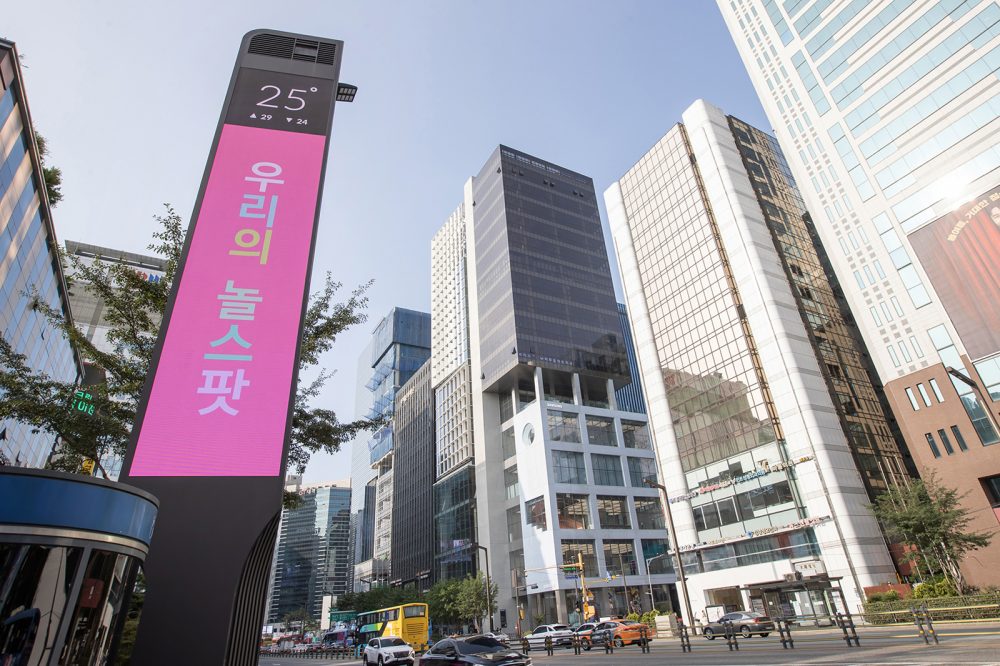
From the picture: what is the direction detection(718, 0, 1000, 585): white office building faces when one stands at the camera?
facing the viewer and to the left of the viewer

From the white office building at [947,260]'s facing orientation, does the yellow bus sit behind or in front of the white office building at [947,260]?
in front

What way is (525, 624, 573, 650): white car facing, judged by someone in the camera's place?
facing away from the viewer and to the left of the viewer

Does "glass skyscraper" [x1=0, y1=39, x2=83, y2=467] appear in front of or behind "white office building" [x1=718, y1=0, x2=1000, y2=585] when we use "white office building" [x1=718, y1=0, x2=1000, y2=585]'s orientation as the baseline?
in front

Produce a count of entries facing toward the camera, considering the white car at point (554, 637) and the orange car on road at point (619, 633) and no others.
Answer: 0

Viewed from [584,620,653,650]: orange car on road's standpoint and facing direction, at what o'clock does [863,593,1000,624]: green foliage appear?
The green foliage is roughly at 5 o'clock from the orange car on road.

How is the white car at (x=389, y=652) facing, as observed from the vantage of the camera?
facing the viewer and to the right of the viewer
